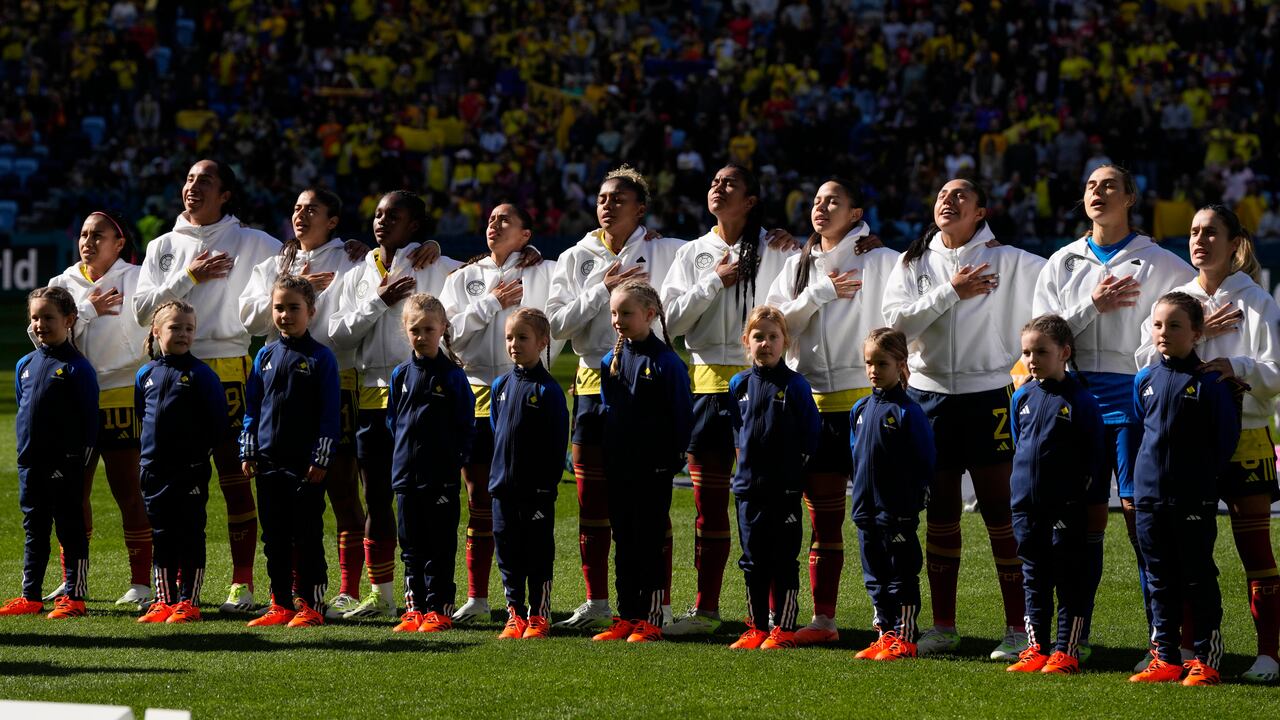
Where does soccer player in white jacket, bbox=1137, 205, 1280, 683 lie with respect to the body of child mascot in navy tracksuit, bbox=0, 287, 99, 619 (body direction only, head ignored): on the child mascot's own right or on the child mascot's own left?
on the child mascot's own left

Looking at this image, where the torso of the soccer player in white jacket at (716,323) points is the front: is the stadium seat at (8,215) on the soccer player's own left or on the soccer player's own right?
on the soccer player's own right

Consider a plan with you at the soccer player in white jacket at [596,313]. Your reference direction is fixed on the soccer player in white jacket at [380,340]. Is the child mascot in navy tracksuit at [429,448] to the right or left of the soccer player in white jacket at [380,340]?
left

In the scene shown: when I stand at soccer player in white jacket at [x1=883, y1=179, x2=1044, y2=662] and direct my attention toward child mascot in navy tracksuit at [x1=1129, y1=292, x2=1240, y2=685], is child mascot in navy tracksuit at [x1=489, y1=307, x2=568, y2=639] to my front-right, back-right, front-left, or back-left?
back-right

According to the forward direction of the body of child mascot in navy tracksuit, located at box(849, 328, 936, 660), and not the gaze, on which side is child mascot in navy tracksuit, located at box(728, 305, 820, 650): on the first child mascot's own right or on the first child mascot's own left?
on the first child mascot's own right

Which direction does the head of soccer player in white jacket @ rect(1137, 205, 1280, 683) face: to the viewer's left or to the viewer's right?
to the viewer's left

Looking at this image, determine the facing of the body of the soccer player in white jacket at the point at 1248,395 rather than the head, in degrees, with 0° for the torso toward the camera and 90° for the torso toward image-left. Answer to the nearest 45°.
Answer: approximately 45°

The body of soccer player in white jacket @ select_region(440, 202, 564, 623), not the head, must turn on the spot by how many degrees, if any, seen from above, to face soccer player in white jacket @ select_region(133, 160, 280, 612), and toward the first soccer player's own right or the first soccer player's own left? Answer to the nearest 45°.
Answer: approximately 45° to the first soccer player's own right
